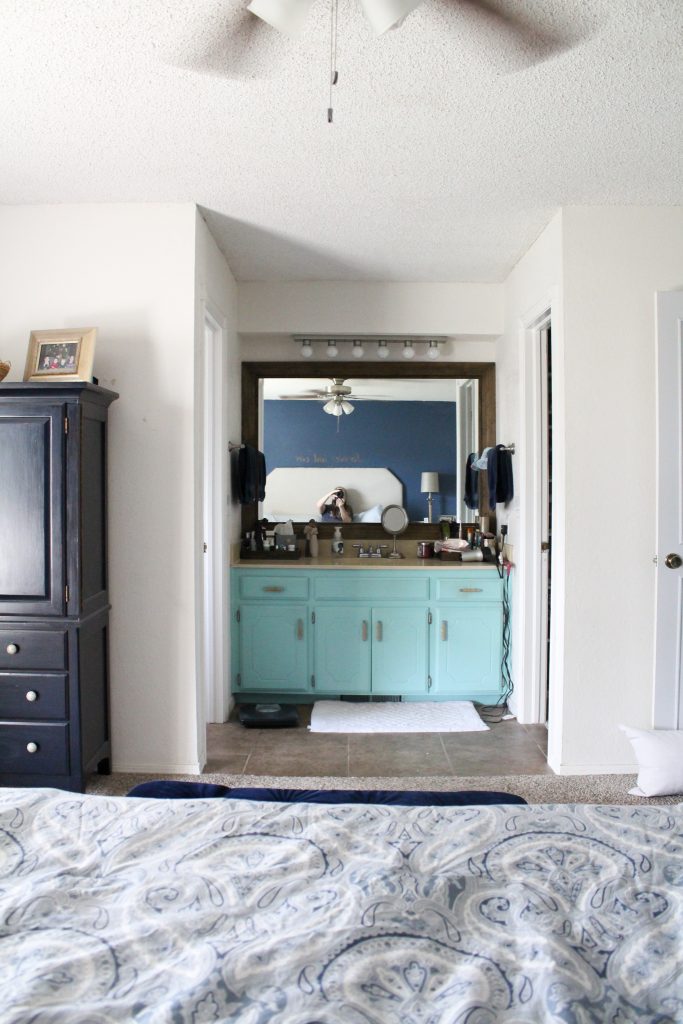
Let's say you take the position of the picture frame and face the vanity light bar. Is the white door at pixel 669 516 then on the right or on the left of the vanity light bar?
right

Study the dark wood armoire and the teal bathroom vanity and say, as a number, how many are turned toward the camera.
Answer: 2

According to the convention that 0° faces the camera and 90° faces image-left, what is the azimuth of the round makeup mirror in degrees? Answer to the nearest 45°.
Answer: approximately 0°

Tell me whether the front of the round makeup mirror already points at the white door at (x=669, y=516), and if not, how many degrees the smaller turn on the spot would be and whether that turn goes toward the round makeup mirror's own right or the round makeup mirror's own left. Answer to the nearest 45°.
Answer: approximately 45° to the round makeup mirror's own left

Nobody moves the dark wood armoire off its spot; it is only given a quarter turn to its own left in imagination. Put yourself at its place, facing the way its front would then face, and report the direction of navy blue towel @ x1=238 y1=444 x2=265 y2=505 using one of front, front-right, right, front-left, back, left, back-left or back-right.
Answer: front-left

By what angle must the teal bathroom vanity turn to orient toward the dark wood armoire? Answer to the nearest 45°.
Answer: approximately 45° to its right
